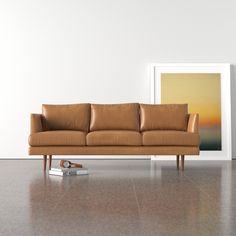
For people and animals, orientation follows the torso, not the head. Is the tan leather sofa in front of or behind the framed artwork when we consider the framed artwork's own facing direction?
in front

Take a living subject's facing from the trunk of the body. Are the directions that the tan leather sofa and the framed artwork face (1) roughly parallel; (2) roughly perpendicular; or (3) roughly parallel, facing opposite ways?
roughly parallel

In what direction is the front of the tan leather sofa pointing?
toward the camera

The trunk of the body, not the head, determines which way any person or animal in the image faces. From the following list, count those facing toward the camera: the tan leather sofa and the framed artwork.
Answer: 2

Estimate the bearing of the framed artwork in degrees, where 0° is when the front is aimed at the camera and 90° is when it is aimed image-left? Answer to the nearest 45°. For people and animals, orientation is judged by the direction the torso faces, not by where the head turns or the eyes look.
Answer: approximately 0°
